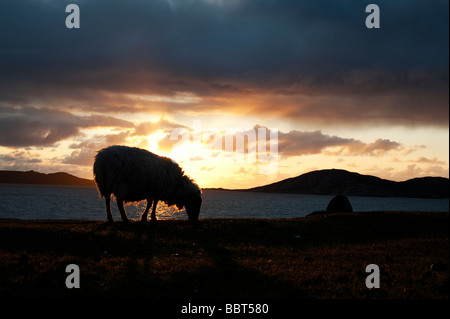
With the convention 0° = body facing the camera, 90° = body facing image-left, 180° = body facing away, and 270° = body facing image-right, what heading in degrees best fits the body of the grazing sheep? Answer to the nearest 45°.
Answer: approximately 270°
